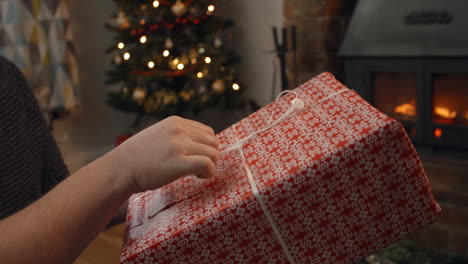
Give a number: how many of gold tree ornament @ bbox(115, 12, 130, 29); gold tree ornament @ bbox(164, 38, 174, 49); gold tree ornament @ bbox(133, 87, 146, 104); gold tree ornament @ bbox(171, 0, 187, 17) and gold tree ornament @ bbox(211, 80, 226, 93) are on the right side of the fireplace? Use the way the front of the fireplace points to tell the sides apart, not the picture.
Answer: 5

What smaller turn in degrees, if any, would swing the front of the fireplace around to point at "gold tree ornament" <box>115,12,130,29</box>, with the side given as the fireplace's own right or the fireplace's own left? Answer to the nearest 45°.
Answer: approximately 90° to the fireplace's own right

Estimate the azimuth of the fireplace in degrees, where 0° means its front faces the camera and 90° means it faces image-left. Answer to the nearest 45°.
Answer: approximately 0°

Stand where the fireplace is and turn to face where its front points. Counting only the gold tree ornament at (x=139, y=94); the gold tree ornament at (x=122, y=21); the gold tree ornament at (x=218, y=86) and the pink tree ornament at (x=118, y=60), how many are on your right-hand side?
4

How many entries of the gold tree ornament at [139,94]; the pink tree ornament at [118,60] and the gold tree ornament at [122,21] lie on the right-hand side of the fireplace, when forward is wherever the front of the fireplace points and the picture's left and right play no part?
3

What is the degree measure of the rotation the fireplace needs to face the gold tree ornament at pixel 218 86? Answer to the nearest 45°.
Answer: approximately 90° to its right

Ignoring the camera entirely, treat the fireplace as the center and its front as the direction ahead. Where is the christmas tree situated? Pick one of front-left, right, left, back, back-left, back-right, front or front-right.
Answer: right

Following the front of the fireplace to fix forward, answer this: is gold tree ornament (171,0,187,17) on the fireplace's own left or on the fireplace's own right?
on the fireplace's own right

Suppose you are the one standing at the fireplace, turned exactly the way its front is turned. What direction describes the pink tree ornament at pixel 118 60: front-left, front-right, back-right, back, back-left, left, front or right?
right

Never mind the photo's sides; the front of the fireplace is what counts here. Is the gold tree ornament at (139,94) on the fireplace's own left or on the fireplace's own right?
on the fireplace's own right

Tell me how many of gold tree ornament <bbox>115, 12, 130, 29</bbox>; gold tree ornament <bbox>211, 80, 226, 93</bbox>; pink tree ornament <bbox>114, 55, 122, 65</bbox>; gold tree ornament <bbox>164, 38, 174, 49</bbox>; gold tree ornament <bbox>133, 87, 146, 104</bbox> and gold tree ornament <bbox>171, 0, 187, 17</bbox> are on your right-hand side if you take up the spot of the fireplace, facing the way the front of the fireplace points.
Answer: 6
